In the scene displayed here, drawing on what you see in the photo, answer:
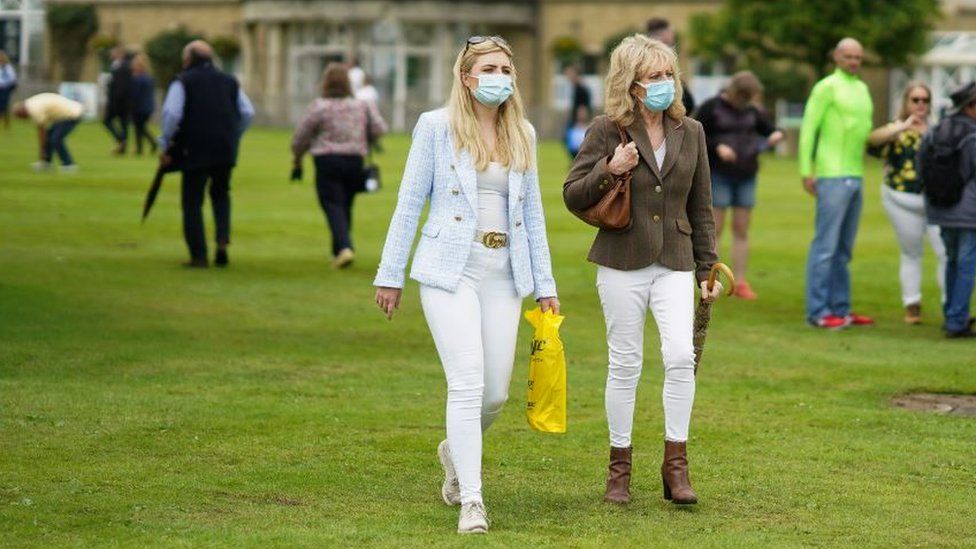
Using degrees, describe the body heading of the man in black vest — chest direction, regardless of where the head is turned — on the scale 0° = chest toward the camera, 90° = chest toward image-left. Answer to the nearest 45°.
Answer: approximately 180°

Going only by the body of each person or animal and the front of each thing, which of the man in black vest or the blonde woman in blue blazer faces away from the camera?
the man in black vest

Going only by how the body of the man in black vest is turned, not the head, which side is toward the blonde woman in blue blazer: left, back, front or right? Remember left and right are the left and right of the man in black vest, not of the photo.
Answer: back

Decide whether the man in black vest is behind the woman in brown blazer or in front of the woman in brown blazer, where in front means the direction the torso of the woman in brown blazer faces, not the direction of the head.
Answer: behind

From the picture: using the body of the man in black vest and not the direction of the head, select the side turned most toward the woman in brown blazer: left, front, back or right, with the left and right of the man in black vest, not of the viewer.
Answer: back

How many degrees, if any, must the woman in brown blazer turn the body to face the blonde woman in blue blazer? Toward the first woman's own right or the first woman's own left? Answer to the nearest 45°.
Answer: approximately 90° to the first woman's own right

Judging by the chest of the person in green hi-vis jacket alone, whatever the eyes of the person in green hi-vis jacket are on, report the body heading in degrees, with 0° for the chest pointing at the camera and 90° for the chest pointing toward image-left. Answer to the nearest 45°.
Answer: approximately 315°

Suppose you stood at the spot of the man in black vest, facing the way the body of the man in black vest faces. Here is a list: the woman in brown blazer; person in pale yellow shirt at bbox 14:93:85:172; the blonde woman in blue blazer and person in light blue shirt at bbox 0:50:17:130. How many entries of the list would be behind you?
2

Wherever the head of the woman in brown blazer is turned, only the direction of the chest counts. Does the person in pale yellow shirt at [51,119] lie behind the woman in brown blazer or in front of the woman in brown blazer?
behind

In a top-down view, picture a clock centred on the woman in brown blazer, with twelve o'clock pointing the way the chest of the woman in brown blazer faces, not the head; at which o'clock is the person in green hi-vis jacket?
The person in green hi-vis jacket is roughly at 8 o'clock from the woman in brown blazer.
